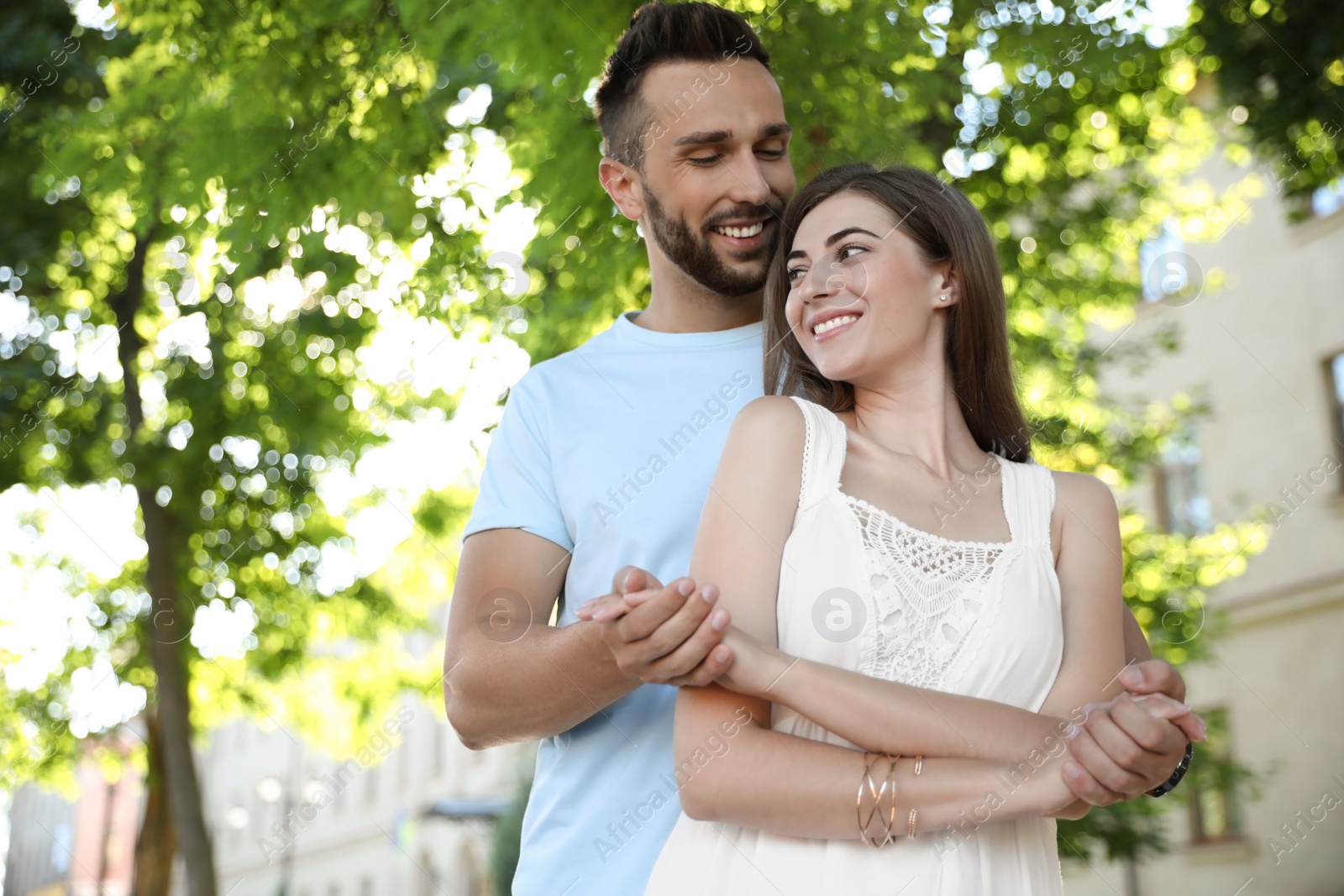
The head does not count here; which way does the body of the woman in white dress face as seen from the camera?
toward the camera

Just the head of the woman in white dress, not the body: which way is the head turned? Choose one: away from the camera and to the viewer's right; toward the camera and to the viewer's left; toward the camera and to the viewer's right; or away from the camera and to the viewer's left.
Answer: toward the camera and to the viewer's left

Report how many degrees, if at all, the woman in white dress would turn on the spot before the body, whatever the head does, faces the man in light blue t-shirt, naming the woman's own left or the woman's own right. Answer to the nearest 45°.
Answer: approximately 135° to the woman's own right

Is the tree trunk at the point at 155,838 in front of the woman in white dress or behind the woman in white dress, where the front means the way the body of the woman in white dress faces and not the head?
behind

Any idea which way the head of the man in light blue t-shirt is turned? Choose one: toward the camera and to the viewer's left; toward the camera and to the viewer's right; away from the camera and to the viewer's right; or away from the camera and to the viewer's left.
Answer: toward the camera and to the viewer's right

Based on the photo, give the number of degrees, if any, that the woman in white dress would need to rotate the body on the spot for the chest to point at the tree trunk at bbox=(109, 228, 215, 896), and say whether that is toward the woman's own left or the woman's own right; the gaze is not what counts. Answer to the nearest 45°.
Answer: approximately 135° to the woman's own right
